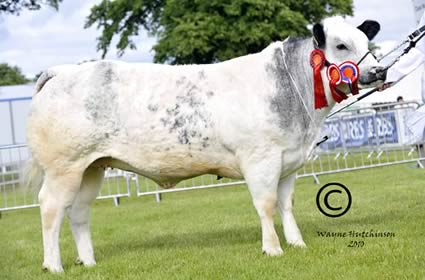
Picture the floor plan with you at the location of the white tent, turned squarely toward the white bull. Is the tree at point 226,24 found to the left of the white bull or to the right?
left

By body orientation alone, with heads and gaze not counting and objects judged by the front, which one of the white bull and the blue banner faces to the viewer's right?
the white bull

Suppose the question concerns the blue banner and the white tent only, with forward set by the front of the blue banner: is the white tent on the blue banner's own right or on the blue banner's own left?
on the blue banner's own right

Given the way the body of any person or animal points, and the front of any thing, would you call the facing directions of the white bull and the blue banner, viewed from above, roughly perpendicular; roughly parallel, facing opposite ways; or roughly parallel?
roughly perpendicular

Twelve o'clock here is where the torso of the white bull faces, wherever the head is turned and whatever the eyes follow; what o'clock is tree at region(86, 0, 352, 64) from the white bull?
The tree is roughly at 9 o'clock from the white bull.

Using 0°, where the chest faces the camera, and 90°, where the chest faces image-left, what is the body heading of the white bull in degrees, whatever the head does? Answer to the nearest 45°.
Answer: approximately 270°

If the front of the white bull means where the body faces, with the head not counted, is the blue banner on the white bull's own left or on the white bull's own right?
on the white bull's own left

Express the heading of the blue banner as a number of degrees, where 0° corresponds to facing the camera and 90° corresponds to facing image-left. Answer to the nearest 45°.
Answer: approximately 0°

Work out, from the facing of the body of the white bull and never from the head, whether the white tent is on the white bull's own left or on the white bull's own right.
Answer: on the white bull's own left

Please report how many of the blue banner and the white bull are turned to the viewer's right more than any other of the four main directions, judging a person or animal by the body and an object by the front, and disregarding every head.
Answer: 1

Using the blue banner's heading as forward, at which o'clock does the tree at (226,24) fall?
The tree is roughly at 5 o'clock from the blue banner.
